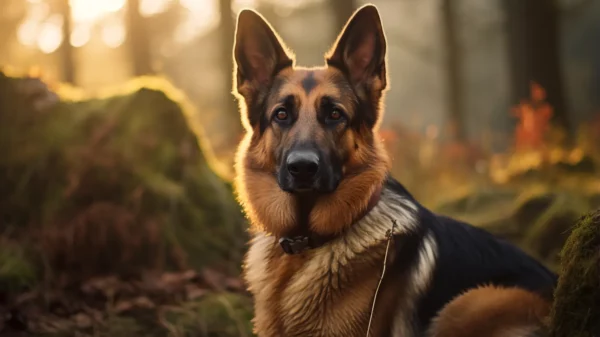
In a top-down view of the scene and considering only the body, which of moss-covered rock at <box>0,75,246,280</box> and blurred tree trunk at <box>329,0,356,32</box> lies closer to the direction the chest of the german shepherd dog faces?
the moss-covered rock

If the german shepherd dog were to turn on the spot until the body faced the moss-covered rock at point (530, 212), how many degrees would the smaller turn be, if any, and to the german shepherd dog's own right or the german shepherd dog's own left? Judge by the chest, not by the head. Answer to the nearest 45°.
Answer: approximately 180°

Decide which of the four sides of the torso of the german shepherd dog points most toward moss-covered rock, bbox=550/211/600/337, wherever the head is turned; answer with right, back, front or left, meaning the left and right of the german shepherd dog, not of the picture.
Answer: left

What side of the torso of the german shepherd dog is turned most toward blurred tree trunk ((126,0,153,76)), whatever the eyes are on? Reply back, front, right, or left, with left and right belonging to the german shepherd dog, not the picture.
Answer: right

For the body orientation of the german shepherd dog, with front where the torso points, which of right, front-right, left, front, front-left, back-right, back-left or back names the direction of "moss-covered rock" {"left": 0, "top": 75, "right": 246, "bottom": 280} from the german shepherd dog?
right

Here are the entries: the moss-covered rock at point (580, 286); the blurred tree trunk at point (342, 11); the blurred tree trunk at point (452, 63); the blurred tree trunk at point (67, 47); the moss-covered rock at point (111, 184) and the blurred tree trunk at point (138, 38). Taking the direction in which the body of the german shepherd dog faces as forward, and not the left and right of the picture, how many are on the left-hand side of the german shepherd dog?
1

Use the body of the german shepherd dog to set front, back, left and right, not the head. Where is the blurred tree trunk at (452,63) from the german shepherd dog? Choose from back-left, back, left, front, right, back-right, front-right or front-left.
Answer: back-right

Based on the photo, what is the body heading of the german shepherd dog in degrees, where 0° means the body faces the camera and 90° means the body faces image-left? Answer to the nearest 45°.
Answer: approximately 45°

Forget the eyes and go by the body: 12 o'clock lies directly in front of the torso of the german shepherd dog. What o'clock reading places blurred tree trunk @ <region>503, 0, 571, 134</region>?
The blurred tree trunk is roughly at 5 o'clock from the german shepherd dog.

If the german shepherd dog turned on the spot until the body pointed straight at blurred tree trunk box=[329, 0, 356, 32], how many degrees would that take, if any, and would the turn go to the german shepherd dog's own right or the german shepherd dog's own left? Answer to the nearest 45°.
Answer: approximately 135° to the german shepherd dog's own right

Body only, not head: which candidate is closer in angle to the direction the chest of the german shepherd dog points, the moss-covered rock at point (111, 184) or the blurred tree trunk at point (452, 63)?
the moss-covered rock
